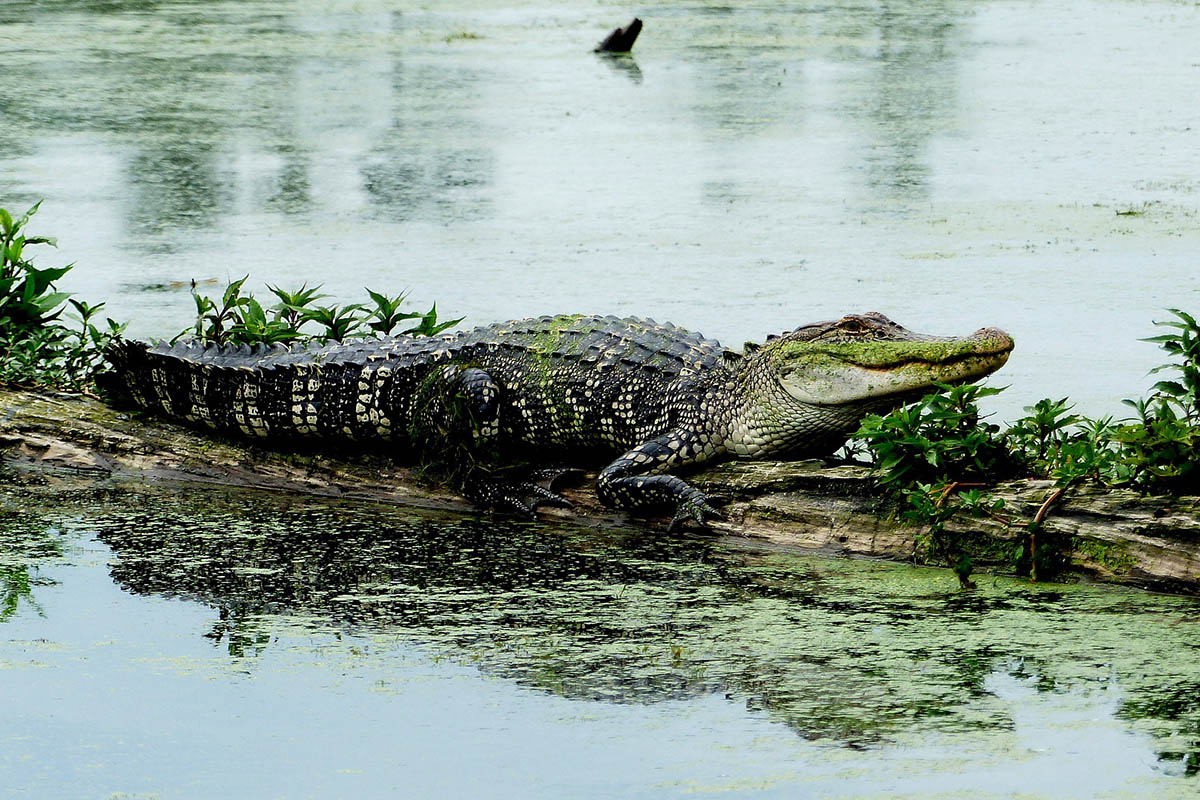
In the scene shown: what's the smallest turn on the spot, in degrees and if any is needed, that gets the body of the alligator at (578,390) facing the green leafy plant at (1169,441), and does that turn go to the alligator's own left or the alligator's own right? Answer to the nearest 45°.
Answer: approximately 45° to the alligator's own right

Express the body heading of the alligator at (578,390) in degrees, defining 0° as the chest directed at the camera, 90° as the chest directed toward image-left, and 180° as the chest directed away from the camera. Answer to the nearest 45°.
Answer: approximately 270°

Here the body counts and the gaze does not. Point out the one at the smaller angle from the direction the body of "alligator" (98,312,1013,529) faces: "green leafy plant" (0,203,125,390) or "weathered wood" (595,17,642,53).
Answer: the weathered wood

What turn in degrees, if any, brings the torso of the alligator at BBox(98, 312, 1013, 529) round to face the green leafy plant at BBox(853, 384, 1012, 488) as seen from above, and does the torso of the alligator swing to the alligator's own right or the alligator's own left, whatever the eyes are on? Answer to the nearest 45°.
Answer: approximately 45° to the alligator's own right

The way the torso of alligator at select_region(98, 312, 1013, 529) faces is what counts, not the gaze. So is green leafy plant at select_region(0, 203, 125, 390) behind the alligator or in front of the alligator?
behind

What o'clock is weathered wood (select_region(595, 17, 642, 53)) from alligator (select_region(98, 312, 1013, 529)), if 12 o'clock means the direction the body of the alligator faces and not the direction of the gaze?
The weathered wood is roughly at 9 o'clock from the alligator.
